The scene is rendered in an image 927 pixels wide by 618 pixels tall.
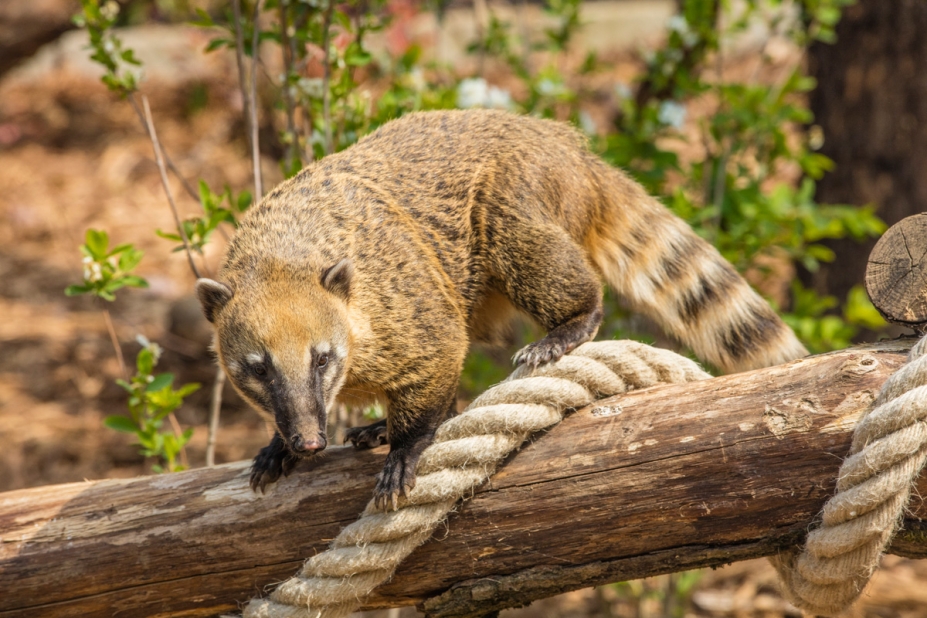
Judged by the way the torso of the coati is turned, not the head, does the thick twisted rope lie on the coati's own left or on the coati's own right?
on the coati's own left

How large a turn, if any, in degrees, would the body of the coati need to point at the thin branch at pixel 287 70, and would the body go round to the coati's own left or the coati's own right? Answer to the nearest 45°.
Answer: approximately 90° to the coati's own right

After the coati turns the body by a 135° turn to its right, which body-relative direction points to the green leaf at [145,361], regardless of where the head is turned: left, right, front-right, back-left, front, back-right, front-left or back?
left

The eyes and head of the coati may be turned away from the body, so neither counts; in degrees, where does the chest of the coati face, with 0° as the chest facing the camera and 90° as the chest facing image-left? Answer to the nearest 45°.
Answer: approximately 45°

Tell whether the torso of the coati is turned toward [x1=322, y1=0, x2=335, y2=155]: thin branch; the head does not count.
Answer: no

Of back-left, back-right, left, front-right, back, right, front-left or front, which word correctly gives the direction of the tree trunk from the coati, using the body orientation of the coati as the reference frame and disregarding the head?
back

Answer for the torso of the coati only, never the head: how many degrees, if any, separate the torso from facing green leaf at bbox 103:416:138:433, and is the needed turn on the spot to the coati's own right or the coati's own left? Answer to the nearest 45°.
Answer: approximately 45° to the coati's own right
